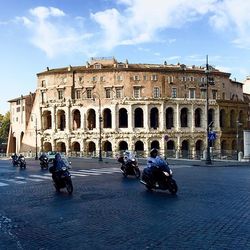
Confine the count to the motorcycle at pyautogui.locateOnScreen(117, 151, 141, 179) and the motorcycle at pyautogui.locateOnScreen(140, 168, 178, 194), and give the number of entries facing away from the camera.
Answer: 0
